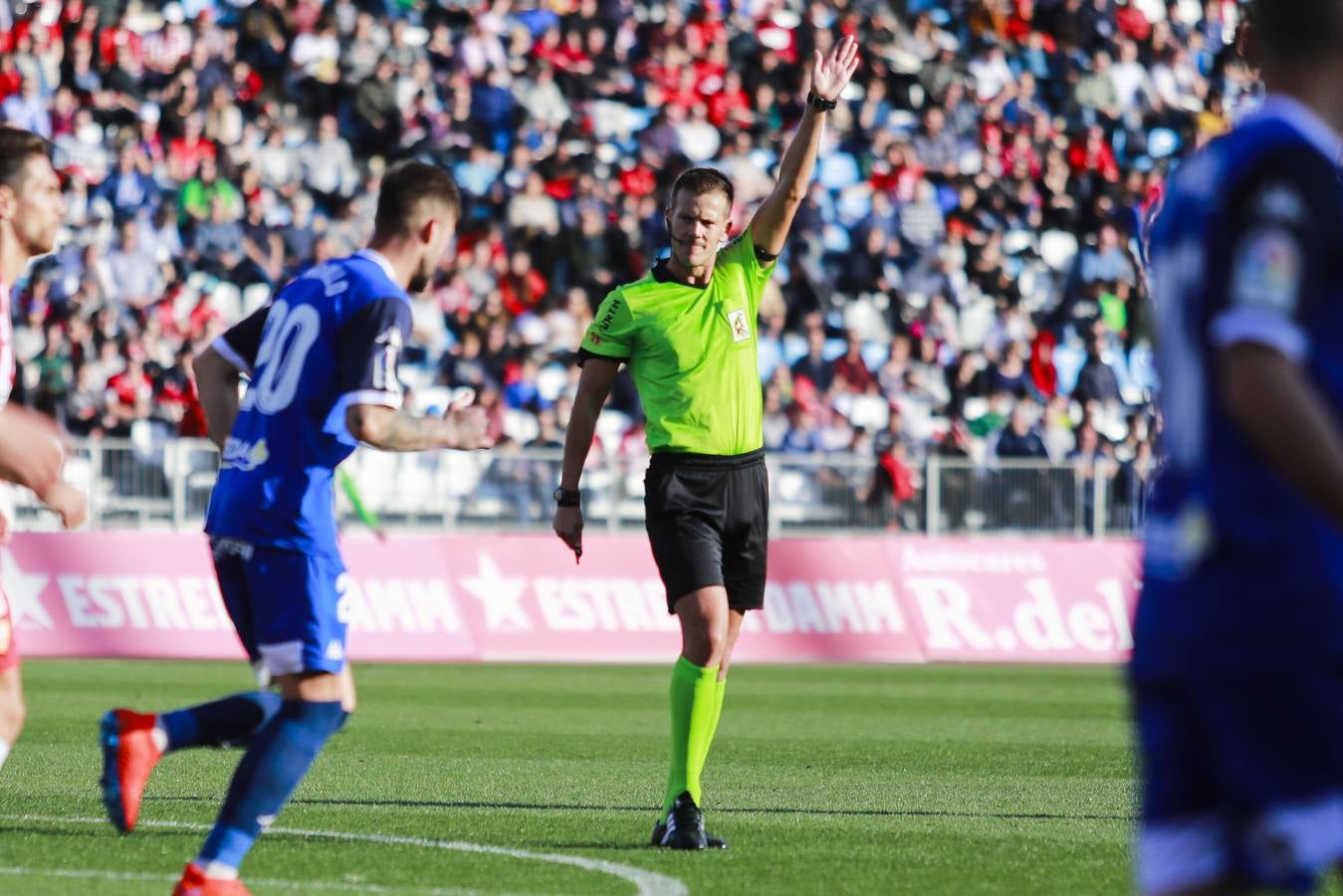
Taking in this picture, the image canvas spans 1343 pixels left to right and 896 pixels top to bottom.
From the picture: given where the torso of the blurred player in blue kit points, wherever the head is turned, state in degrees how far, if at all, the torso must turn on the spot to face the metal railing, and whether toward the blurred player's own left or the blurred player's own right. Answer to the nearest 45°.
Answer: approximately 45° to the blurred player's own left

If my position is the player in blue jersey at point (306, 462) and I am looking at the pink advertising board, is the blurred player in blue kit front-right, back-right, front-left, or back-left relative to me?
back-right

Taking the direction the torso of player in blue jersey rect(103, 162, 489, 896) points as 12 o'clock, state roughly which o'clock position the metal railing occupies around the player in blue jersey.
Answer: The metal railing is roughly at 11 o'clock from the player in blue jersey.

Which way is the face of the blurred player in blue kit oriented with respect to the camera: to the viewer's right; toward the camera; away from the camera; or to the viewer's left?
away from the camera

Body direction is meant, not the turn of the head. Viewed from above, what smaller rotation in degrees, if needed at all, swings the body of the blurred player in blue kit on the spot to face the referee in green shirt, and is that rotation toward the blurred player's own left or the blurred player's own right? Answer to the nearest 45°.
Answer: approximately 90° to the blurred player's own left

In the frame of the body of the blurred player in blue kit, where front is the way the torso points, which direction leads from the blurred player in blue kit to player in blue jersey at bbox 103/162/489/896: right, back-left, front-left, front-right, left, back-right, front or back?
left

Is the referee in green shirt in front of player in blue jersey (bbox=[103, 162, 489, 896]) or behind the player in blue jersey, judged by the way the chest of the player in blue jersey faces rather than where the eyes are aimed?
in front

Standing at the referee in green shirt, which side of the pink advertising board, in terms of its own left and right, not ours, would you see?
front

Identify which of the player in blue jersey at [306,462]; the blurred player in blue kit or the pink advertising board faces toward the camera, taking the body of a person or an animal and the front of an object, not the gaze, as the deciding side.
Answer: the pink advertising board

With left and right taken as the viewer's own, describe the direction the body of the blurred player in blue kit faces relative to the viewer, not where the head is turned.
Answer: facing away from the viewer and to the right of the viewer

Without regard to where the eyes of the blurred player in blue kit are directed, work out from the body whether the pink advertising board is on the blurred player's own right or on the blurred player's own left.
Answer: on the blurred player's own left

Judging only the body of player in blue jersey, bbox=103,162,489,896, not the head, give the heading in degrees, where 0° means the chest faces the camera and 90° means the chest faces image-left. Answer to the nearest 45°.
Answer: approximately 225°

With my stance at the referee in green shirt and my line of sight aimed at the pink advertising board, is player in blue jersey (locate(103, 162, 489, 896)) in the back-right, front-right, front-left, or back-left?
back-left

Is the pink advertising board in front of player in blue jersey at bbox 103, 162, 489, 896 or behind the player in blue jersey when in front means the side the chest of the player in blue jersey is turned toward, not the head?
in front
